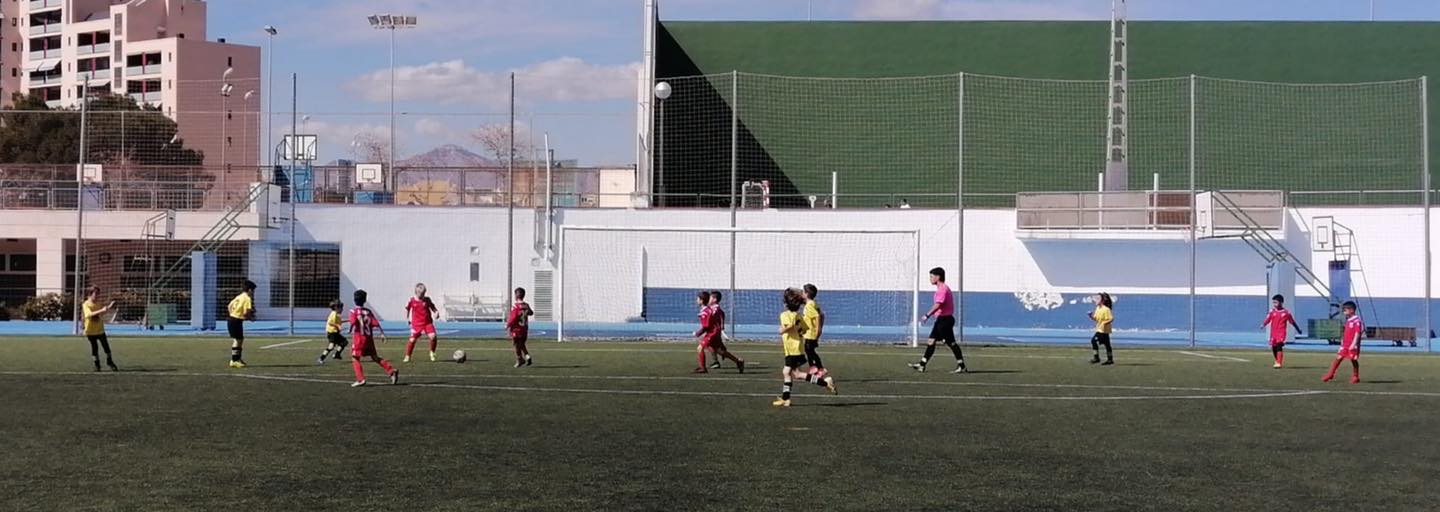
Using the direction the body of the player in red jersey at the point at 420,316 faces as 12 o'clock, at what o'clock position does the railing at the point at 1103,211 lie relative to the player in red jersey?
The railing is roughly at 8 o'clock from the player in red jersey.

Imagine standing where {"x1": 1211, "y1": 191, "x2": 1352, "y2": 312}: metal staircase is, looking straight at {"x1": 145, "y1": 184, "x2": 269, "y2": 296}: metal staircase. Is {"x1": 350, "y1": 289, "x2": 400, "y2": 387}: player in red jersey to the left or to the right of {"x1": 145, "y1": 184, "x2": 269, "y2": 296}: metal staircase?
left

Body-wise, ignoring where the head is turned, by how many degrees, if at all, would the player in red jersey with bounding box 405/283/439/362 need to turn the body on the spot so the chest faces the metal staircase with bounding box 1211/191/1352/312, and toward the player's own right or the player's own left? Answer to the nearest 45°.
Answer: approximately 135° to the player's own left

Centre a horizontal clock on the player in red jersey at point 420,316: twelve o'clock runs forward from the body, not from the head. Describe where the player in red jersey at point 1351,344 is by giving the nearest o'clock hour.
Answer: the player in red jersey at point 1351,344 is roughly at 10 o'clock from the player in red jersey at point 420,316.

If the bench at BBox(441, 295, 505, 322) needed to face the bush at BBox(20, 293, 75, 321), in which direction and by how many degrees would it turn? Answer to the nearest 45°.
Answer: approximately 90° to its right

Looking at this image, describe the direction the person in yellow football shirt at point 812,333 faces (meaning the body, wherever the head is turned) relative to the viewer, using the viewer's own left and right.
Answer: facing to the left of the viewer
